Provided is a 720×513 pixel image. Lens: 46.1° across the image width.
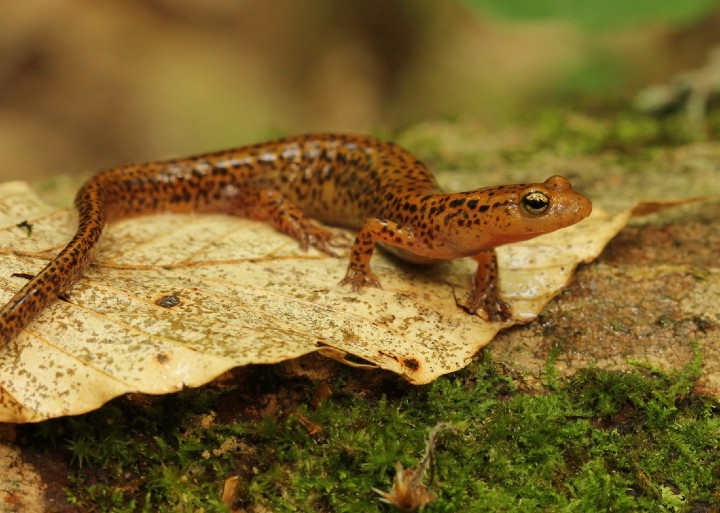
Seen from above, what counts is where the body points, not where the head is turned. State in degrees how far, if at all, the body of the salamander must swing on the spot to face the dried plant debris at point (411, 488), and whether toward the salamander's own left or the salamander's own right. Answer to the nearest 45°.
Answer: approximately 90° to the salamander's own right

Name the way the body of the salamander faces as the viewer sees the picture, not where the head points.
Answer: to the viewer's right
